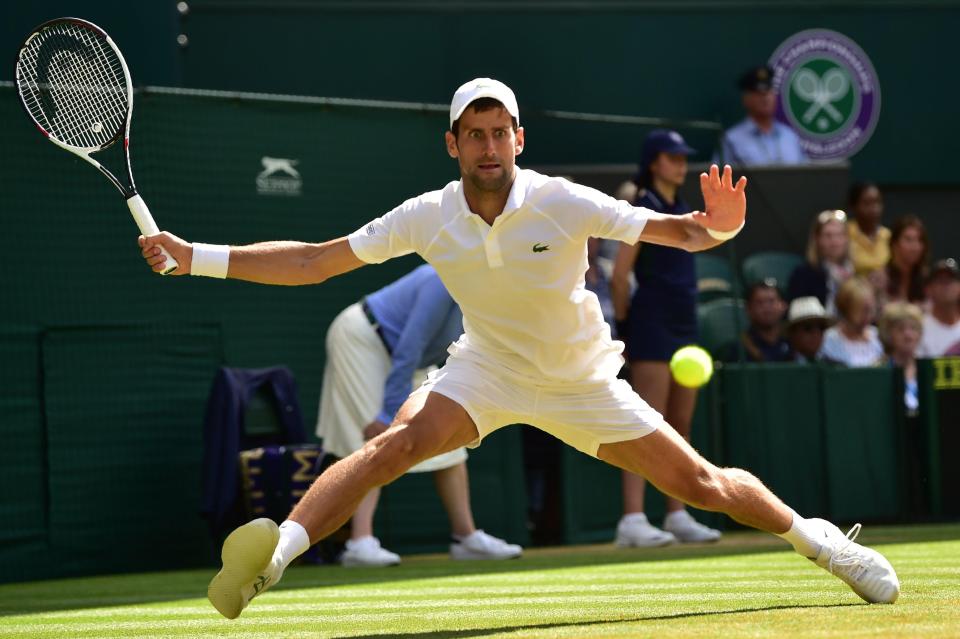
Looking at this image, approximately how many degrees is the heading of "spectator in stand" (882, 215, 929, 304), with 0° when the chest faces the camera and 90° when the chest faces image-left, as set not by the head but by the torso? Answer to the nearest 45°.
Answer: approximately 0°

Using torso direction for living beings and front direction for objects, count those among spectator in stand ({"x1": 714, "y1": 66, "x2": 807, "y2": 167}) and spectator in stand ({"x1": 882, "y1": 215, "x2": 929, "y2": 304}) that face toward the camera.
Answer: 2

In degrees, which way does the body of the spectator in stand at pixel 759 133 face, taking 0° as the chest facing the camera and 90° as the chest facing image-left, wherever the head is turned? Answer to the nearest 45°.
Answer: approximately 0°

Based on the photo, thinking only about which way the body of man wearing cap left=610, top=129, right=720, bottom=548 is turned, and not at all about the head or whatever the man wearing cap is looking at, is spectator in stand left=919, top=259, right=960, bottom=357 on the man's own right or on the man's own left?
on the man's own left
